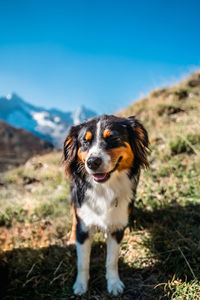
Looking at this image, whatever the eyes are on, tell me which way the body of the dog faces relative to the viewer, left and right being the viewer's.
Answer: facing the viewer
